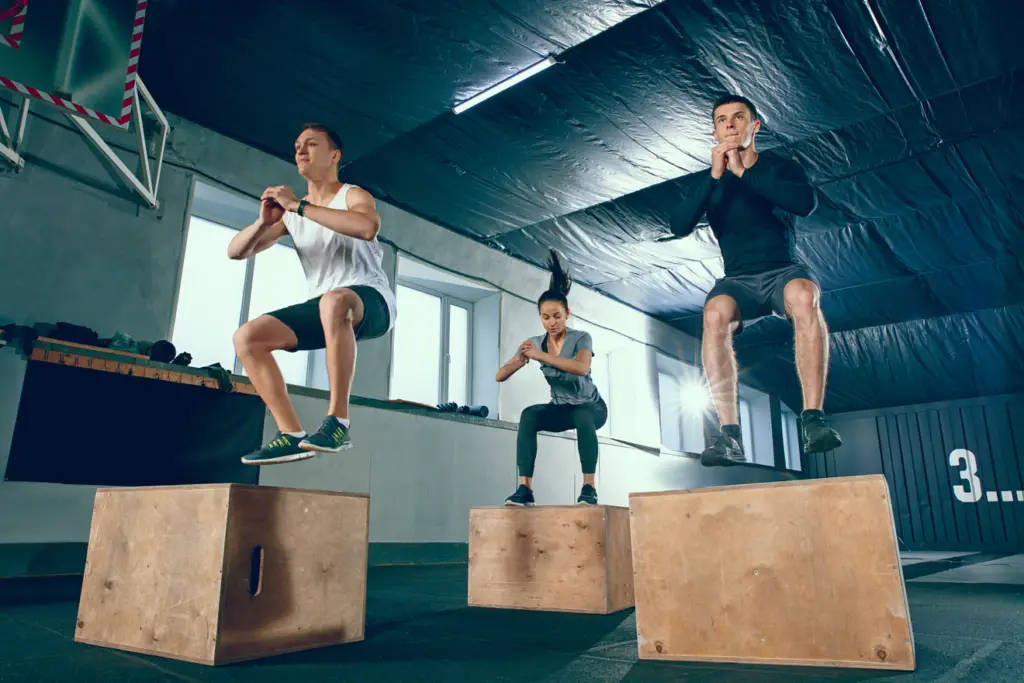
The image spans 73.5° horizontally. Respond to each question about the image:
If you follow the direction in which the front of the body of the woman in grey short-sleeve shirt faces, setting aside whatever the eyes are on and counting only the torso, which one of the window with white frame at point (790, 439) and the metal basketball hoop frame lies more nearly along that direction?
the metal basketball hoop frame

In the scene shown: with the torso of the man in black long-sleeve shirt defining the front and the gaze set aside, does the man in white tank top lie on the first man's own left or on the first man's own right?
on the first man's own right

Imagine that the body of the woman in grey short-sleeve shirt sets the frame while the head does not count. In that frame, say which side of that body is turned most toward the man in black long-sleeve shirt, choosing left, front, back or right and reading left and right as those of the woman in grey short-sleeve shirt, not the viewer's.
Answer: left

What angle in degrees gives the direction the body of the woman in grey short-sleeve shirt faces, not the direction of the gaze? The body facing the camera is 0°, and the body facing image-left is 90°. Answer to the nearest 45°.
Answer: approximately 45°

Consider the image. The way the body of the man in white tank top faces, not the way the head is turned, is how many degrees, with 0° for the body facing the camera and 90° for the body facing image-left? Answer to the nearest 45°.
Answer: approximately 45°

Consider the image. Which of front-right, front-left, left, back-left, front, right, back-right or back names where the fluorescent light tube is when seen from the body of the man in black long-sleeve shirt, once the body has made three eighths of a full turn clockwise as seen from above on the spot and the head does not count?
front

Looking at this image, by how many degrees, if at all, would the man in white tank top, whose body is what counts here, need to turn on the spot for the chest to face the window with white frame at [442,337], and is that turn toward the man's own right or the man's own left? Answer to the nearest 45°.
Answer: approximately 135° to the man's own right

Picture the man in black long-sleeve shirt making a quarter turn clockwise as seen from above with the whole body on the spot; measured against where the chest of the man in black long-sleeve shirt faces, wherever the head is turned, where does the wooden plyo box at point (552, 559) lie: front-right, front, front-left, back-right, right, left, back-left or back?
front-right

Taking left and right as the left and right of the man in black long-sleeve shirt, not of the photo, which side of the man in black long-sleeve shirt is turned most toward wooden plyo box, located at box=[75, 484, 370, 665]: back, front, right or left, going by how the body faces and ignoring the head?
right

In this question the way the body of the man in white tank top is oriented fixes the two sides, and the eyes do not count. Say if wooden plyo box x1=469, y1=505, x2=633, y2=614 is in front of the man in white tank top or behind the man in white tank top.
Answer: behind
